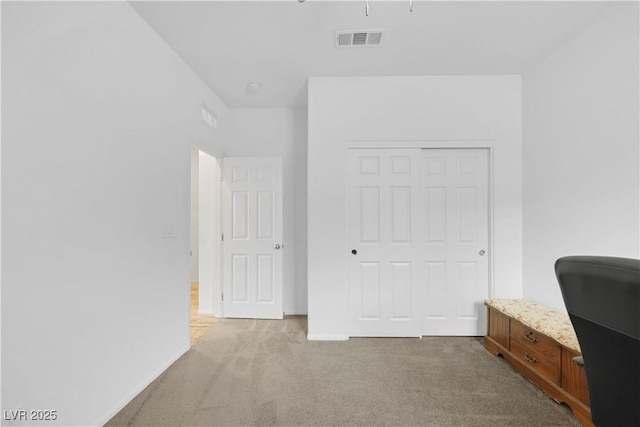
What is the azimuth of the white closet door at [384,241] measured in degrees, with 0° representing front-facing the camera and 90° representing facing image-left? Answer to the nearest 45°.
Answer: approximately 0°

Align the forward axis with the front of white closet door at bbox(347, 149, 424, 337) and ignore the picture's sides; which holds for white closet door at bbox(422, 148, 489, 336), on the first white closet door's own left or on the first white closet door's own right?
on the first white closet door's own left

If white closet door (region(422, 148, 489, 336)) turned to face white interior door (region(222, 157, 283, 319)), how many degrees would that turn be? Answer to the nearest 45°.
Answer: approximately 90° to its right

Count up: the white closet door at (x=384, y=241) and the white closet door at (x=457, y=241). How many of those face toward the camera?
2

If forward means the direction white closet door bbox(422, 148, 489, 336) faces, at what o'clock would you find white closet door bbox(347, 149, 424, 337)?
white closet door bbox(347, 149, 424, 337) is roughly at 2 o'clock from white closet door bbox(422, 148, 489, 336).

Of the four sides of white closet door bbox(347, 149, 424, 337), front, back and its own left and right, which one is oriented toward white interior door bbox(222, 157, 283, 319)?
right
